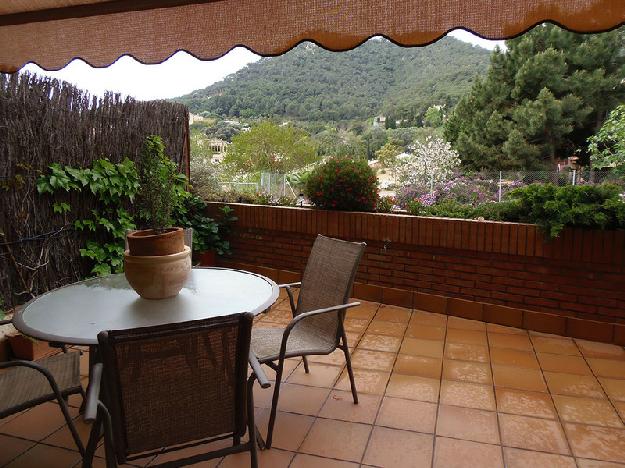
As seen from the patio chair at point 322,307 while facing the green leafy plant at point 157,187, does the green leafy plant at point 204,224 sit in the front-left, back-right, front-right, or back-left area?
front-right

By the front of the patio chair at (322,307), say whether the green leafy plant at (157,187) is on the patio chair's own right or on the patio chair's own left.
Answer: on the patio chair's own right

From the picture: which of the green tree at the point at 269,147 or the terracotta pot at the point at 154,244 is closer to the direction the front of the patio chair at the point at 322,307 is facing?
the terracotta pot

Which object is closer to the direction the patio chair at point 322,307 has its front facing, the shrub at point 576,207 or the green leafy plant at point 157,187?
the green leafy plant

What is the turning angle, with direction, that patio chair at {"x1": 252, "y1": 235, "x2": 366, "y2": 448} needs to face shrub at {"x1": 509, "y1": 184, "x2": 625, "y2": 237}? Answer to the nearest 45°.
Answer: approximately 180°

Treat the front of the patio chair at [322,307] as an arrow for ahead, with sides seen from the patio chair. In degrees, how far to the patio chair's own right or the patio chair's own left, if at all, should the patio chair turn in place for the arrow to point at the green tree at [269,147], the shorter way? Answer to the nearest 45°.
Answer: approximately 135° to the patio chair's own right

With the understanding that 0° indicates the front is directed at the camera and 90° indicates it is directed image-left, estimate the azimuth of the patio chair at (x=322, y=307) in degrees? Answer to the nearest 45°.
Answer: approximately 45°

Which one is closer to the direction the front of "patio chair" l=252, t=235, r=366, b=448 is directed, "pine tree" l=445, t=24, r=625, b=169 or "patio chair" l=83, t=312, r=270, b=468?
the patio chair

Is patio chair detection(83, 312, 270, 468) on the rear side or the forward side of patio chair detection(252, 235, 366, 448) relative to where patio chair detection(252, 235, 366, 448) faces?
on the forward side

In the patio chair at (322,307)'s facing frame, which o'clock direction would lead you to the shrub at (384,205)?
The shrub is roughly at 5 o'clock from the patio chair.

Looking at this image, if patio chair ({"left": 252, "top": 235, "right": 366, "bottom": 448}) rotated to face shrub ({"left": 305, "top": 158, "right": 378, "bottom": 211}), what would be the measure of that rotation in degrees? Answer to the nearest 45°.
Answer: approximately 135° to its right

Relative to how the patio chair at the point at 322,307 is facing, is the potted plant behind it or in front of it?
in front

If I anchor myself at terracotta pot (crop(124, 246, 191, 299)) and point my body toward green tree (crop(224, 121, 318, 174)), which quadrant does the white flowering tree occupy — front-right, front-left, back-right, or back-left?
front-right

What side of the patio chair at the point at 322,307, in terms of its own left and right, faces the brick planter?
back

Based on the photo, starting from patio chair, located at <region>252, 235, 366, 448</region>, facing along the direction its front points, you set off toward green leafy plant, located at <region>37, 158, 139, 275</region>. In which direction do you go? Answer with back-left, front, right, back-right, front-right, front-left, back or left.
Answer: right
